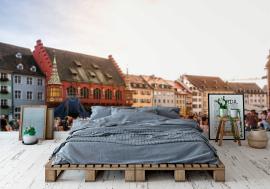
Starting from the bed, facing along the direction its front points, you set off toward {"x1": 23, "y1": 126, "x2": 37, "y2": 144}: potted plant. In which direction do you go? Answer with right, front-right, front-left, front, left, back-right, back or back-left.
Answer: back-right

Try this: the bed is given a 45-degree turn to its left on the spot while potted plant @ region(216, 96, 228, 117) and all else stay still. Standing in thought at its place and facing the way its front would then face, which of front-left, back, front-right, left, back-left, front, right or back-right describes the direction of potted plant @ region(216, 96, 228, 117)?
left

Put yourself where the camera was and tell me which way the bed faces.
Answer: facing the viewer

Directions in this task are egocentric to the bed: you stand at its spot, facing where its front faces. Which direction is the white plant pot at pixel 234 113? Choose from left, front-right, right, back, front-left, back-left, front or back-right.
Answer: back-left
